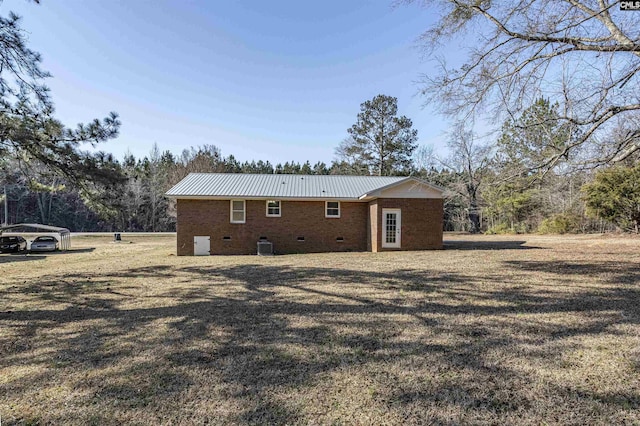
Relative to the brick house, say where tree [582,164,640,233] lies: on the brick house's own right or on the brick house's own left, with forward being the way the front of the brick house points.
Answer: on the brick house's own right

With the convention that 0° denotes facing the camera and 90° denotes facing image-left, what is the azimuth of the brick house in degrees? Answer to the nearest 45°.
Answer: approximately 180°
